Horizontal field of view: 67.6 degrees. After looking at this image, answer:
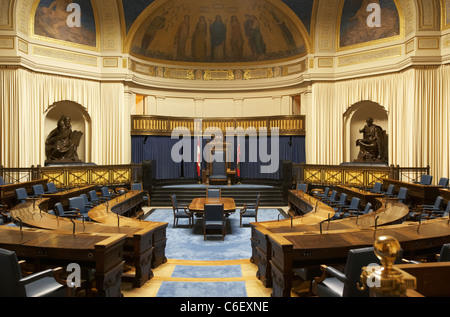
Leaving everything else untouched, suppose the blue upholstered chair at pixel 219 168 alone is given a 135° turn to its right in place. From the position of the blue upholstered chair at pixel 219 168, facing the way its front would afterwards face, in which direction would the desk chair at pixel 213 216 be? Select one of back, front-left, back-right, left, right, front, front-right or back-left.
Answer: back-left

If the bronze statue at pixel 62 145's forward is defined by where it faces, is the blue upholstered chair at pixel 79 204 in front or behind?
in front

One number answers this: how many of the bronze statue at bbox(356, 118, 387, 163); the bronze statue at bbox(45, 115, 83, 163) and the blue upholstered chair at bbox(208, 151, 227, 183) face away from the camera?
0

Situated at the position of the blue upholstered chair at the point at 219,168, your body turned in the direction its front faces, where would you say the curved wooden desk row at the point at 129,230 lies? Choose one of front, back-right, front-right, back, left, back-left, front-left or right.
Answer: front

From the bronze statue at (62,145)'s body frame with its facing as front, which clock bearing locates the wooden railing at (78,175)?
The wooden railing is roughly at 1 o'clock from the bronze statue.

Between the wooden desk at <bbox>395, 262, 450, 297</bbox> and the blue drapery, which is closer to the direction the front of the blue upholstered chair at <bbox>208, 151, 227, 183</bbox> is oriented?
the wooden desk

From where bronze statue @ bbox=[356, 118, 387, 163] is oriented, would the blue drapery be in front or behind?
in front

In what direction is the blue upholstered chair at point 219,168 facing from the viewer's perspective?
toward the camera

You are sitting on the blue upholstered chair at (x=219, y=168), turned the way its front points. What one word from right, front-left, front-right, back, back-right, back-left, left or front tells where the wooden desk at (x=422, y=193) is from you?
front-left

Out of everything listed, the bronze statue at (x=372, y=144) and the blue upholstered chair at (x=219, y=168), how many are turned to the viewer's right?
0

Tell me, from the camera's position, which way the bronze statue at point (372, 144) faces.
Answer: facing the viewer and to the left of the viewer

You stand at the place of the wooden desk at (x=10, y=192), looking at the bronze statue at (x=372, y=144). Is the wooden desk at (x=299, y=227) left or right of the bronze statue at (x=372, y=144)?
right

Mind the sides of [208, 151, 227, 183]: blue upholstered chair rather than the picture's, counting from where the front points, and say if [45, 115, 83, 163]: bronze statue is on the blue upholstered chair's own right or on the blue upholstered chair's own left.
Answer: on the blue upholstered chair's own right

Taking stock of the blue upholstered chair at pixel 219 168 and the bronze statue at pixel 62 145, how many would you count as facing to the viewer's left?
0

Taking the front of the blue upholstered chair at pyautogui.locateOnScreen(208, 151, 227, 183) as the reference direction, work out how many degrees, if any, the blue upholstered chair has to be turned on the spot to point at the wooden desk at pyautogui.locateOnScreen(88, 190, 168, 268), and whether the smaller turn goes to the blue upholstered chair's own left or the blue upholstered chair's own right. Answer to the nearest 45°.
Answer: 0° — it already faces it

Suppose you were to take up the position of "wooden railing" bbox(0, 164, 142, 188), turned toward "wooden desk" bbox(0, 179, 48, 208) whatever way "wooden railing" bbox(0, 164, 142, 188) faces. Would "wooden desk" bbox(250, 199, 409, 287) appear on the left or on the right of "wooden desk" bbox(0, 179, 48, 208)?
left
